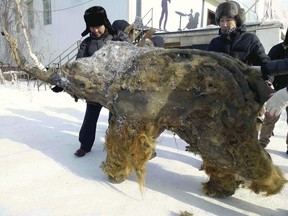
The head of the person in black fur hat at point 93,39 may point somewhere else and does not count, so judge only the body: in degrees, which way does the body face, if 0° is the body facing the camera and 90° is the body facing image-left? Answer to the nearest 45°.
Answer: approximately 0°

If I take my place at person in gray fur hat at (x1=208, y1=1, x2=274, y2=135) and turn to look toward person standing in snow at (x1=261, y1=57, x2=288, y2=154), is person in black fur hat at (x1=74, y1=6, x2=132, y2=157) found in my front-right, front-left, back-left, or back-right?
back-right

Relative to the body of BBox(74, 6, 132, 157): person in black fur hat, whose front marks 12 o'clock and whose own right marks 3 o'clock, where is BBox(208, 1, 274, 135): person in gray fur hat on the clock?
BBox(208, 1, 274, 135): person in gray fur hat is roughly at 10 o'clock from BBox(74, 6, 132, 157): person in black fur hat.

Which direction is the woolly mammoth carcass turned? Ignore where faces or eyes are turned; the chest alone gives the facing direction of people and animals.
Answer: to the viewer's left
